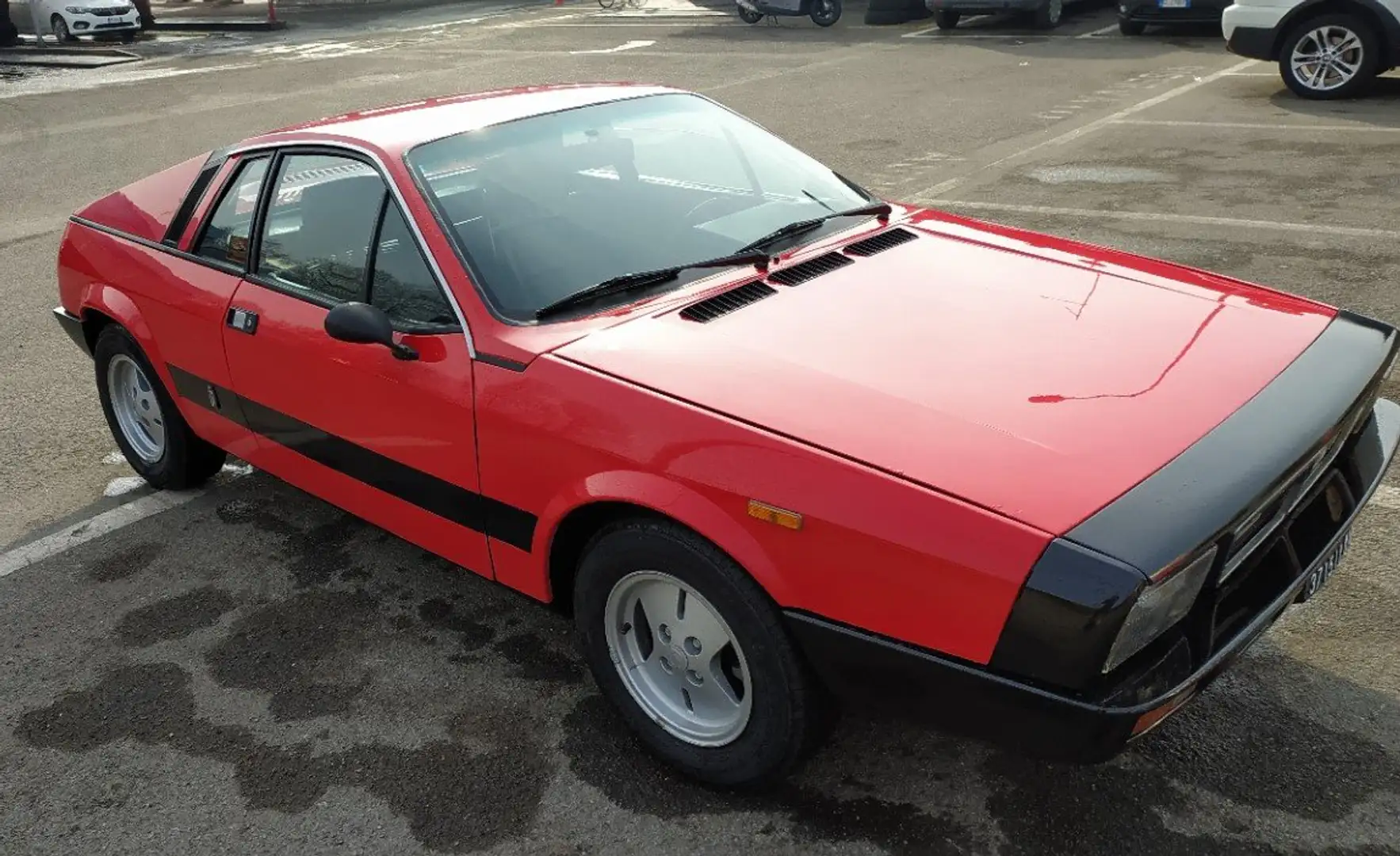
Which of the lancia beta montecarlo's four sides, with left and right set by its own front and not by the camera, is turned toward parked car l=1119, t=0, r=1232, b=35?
left

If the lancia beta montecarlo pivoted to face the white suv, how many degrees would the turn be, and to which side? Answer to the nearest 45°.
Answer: approximately 90° to its left

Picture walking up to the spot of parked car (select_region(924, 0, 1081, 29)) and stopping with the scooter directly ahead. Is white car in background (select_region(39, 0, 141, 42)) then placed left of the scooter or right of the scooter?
left

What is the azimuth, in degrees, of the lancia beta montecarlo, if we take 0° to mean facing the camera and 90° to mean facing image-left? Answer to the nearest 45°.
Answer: approximately 315°

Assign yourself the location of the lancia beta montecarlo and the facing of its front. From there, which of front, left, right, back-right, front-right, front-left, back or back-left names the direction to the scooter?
back-left

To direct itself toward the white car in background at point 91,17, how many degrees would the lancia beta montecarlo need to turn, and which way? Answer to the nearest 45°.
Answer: approximately 180°

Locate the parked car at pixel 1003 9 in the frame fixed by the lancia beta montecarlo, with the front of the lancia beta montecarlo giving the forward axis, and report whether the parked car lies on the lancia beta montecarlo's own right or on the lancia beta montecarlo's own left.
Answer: on the lancia beta montecarlo's own left
